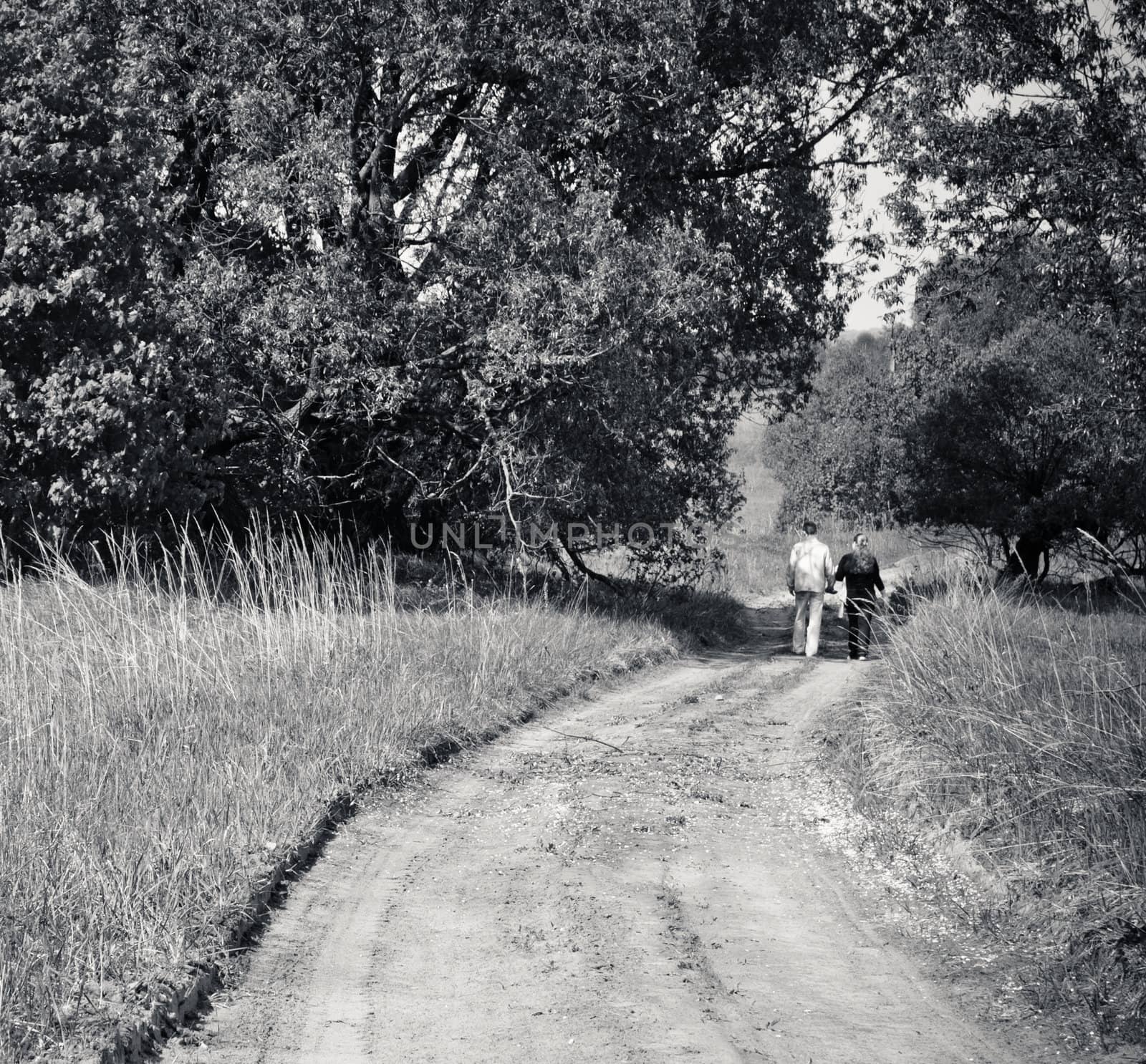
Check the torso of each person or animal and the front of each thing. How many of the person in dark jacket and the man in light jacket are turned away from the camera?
2

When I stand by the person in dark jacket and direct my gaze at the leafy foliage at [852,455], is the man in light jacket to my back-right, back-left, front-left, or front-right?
front-left

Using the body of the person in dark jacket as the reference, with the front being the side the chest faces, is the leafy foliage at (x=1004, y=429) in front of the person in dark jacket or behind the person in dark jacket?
in front

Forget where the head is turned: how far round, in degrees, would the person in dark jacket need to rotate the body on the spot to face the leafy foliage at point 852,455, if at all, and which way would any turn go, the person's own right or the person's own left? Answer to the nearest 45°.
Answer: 0° — they already face it

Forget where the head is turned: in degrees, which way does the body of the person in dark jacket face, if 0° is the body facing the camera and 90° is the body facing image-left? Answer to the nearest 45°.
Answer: approximately 180°

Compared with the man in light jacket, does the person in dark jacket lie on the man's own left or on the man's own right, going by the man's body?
on the man's own right

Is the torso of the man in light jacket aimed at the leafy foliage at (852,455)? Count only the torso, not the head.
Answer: yes

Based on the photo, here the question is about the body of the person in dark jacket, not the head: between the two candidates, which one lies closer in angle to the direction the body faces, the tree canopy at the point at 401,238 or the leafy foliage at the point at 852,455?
the leafy foliage

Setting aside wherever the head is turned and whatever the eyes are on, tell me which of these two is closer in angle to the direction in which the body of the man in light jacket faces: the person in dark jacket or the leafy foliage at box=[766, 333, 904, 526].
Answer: the leafy foliage

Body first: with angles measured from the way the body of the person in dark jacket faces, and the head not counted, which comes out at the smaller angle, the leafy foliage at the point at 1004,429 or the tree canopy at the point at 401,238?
the leafy foliage

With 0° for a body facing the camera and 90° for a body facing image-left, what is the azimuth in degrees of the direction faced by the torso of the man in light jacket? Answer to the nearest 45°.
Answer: approximately 180°

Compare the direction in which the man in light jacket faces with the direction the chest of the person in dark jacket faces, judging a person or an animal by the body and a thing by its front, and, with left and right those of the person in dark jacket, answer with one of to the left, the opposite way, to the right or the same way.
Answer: the same way
